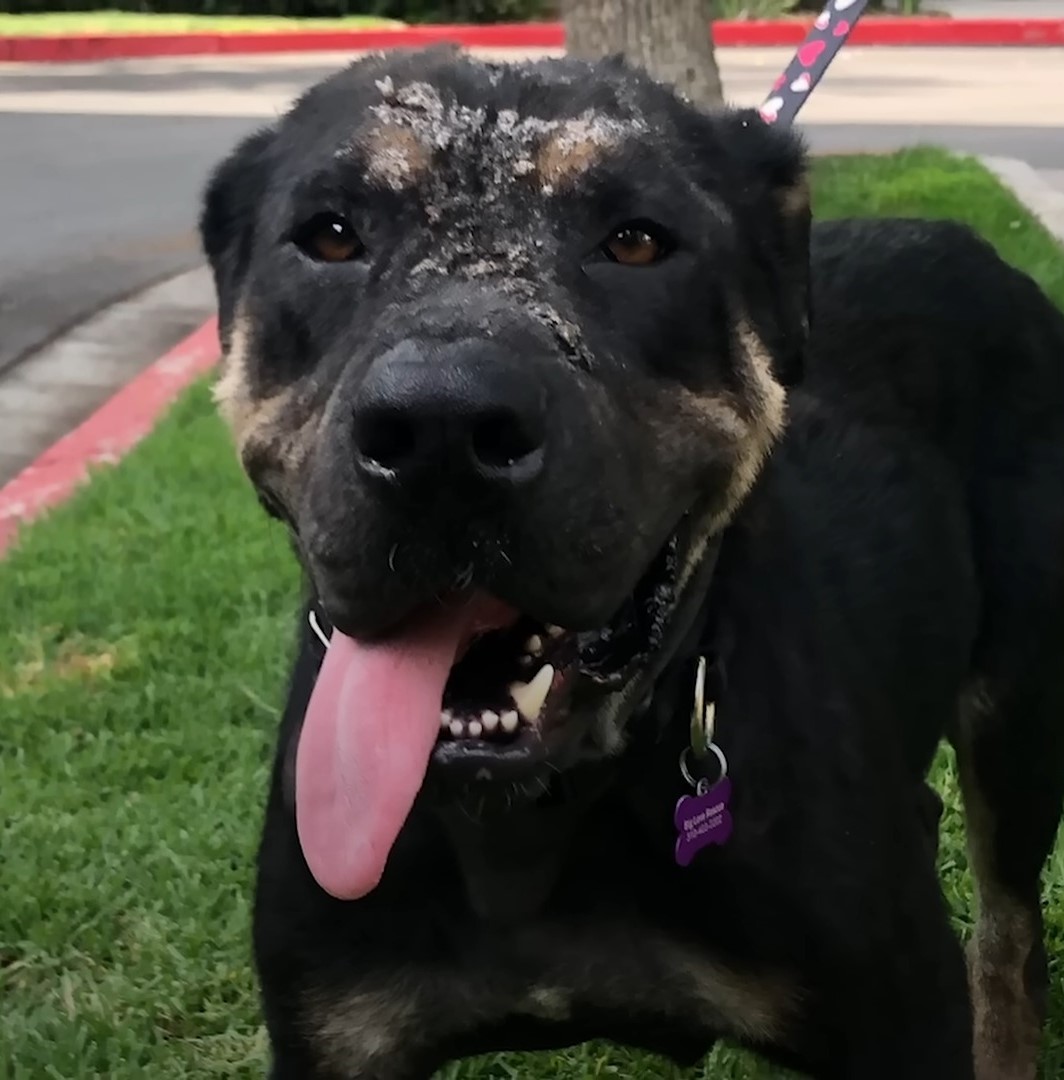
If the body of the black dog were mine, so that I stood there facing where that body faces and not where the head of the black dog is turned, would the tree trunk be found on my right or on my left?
on my right

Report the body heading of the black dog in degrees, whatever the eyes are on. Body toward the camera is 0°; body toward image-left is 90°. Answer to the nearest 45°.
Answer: approximately 45°
